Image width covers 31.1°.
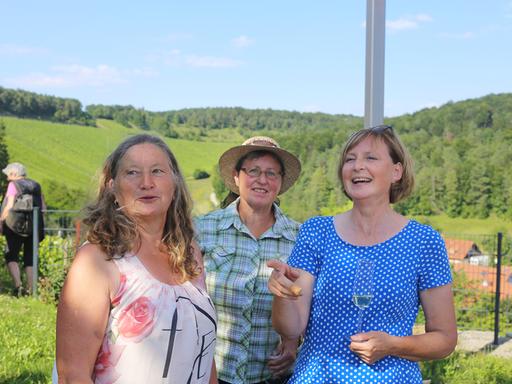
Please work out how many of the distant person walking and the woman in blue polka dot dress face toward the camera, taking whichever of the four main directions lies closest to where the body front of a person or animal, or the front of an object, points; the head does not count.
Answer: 1

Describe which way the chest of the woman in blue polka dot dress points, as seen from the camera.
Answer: toward the camera

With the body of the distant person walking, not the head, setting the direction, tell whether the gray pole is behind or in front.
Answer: behind

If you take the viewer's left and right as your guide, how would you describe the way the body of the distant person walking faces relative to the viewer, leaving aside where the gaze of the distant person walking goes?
facing away from the viewer and to the left of the viewer

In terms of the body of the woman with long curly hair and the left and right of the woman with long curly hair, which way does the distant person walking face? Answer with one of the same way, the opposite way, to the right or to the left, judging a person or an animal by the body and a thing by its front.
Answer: the opposite way

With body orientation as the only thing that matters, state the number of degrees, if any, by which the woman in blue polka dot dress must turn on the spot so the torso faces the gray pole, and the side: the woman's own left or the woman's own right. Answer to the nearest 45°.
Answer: approximately 180°
